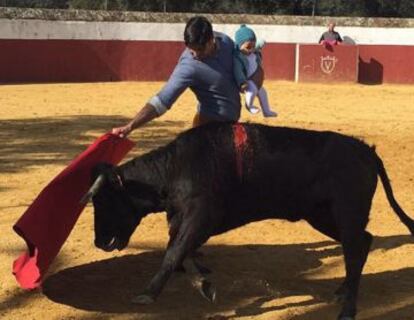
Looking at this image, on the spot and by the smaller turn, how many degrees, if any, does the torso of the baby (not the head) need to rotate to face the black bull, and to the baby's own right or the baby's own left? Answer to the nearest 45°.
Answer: approximately 45° to the baby's own right

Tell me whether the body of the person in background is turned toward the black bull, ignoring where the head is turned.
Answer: yes

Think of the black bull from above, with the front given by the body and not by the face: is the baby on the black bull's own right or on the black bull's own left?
on the black bull's own right

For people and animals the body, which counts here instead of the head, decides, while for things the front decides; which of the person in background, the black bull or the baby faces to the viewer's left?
the black bull

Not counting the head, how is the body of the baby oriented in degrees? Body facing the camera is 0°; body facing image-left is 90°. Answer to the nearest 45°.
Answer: approximately 315°

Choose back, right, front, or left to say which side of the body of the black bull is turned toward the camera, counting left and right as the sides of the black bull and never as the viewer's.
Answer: left

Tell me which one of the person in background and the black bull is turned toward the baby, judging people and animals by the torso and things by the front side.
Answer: the person in background

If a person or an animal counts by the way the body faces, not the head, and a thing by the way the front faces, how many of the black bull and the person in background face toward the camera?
1

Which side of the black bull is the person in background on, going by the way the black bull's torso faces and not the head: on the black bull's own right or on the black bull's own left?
on the black bull's own right

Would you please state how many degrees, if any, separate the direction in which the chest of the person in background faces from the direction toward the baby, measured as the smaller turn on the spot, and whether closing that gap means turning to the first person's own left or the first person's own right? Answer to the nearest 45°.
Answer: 0° — they already face them

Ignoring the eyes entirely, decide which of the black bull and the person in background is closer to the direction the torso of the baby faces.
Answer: the black bull

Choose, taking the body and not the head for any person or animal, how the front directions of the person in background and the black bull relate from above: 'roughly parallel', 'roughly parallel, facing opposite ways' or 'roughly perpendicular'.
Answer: roughly perpendicular
